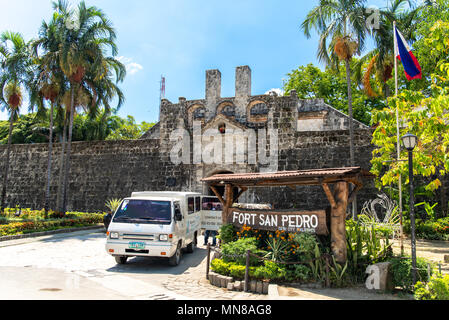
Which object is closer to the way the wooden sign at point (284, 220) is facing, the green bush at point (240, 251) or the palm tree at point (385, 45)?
the green bush

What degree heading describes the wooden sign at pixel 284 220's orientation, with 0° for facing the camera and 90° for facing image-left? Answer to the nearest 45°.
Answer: approximately 0°

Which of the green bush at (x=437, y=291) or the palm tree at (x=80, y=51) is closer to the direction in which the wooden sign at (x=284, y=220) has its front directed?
the green bush

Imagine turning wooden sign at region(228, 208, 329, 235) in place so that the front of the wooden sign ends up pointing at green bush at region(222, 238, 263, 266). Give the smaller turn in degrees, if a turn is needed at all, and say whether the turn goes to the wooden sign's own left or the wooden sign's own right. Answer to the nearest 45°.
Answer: approximately 90° to the wooden sign's own right

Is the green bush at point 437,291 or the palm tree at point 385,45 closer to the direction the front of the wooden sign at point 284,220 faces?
the green bush

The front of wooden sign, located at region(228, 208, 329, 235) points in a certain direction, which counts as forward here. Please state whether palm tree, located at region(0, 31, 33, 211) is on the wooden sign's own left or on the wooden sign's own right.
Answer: on the wooden sign's own right

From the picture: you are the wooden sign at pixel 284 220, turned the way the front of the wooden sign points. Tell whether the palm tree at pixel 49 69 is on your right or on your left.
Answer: on your right

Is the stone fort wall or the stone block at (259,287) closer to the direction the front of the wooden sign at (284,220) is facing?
the stone block

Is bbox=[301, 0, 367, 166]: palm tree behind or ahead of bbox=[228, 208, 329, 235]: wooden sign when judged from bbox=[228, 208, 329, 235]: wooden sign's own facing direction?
behind

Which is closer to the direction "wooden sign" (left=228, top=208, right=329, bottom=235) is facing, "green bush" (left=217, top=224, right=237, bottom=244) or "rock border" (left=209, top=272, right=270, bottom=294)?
the rock border

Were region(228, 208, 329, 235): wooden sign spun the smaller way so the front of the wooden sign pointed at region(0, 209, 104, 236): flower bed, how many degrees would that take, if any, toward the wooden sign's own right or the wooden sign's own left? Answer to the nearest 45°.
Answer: approximately 135° to the wooden sign's own right

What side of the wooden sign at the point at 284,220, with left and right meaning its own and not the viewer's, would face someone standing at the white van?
right

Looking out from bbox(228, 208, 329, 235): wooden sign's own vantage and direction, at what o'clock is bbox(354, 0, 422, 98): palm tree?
The palm tree is roughly at 7 o'clock from the wooden sign.

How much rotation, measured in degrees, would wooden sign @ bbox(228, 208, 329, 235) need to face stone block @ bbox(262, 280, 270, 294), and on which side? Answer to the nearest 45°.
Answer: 0° — it already faces it
